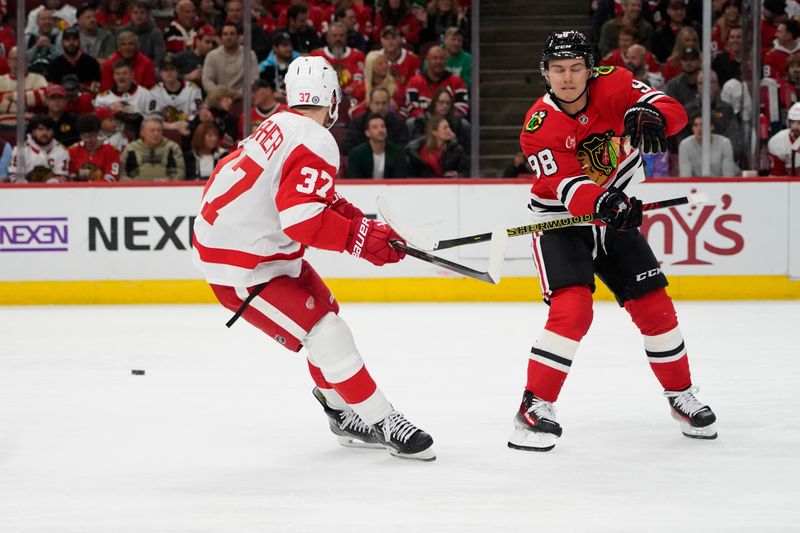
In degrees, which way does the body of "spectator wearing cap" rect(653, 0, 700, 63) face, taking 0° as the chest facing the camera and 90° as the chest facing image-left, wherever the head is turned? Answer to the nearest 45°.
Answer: approximately 0°

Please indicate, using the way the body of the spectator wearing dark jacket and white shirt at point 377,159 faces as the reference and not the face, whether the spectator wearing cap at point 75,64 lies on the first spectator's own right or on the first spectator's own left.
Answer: on the first spectator's own right

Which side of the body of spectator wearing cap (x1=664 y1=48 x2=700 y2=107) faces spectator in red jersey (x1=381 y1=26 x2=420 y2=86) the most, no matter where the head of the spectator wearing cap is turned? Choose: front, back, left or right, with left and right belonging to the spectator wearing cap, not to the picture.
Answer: right

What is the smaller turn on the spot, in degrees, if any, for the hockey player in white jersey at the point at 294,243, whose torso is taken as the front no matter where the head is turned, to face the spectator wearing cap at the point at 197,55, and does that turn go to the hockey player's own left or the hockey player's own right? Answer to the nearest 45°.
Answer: approximately 45° to the hockey player's own left

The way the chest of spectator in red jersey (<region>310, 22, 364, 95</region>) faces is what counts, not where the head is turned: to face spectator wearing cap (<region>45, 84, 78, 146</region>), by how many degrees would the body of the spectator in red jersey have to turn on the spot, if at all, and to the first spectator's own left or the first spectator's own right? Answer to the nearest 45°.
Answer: approximately 90° to the first spectator's own right

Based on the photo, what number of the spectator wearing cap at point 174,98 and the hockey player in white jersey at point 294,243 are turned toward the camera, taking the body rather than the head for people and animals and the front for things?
1

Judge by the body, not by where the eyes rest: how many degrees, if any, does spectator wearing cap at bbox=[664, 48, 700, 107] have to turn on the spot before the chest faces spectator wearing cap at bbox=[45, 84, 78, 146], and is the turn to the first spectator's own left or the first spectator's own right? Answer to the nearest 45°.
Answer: approximately 90° to the first spectator's own right
